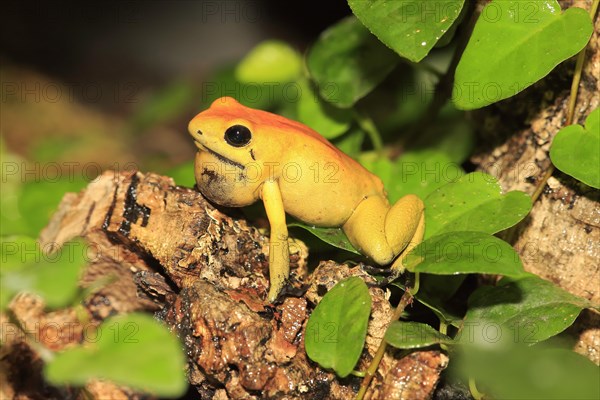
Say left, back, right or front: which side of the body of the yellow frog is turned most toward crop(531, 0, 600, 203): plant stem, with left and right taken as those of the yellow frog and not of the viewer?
back

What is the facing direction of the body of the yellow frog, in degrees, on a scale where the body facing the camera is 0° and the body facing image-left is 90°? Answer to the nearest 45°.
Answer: approximately 90°

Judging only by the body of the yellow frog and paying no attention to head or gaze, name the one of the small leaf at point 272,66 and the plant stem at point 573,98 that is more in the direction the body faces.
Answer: the small leaf

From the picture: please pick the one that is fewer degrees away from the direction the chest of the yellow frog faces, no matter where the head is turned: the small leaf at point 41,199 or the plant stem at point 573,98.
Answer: the small leaf

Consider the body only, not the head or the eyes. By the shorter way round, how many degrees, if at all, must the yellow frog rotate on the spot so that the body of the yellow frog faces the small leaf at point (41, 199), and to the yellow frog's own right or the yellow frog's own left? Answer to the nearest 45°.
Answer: approximately 45° to the yellow frog's own right

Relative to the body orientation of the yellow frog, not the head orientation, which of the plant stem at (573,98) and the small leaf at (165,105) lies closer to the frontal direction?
the small leaf
